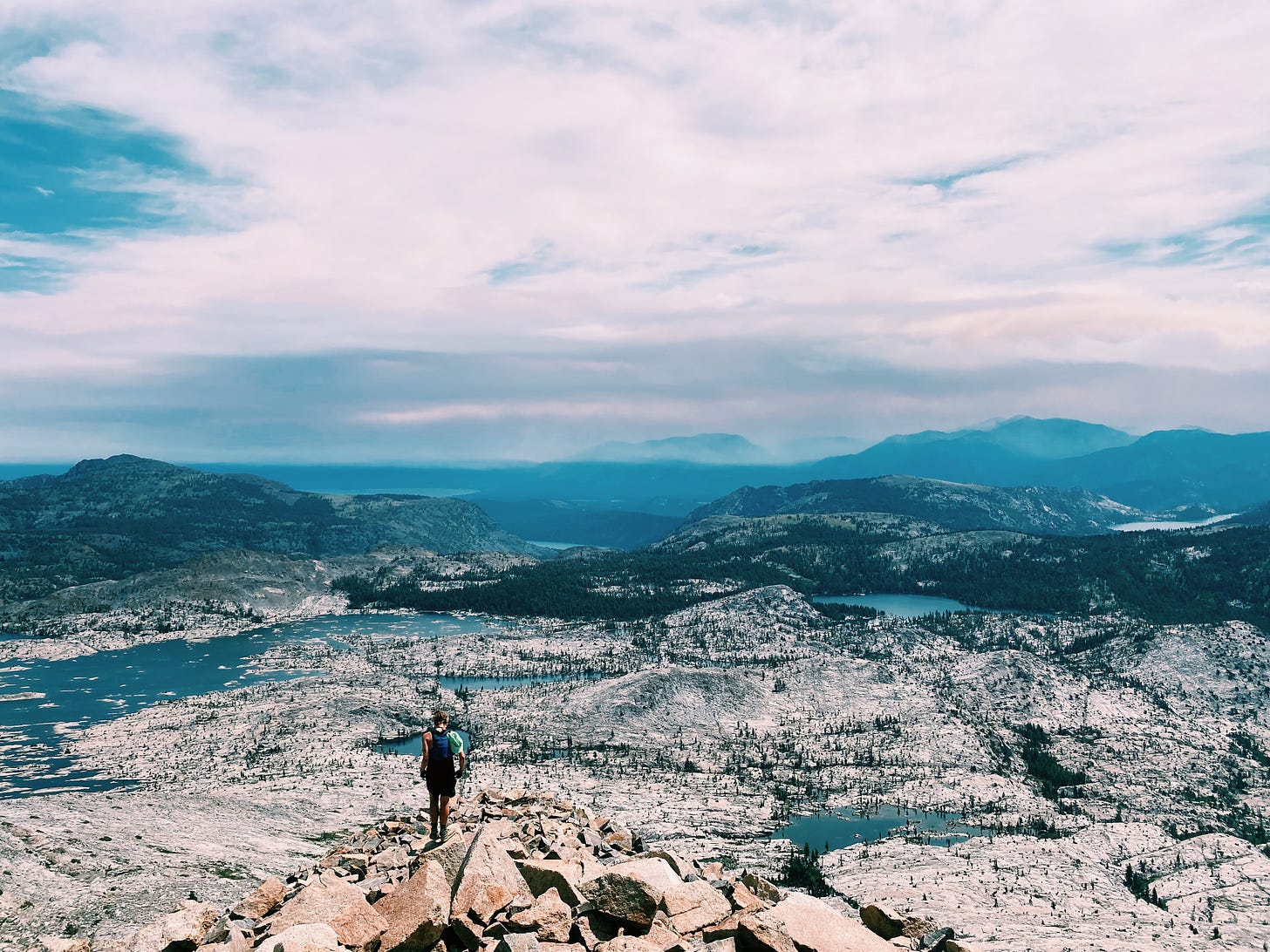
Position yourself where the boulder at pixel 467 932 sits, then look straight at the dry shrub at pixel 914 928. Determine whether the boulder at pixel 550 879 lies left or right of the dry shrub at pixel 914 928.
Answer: left

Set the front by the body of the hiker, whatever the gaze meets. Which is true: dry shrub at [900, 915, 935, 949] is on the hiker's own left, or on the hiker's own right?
on the hiker's own right

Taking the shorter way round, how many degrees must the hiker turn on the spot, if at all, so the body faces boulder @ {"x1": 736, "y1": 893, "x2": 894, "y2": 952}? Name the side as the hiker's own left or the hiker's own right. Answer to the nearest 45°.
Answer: approximately 135° to the hiker's own right

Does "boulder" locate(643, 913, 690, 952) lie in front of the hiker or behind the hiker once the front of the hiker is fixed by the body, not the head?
behind

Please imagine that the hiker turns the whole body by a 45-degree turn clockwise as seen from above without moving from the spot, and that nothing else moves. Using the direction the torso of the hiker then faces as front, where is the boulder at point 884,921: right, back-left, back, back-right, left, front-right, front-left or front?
right

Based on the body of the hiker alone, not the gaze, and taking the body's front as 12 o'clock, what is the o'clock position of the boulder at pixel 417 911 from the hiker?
The boulder is roughly at 6 o'clock from the hiker.

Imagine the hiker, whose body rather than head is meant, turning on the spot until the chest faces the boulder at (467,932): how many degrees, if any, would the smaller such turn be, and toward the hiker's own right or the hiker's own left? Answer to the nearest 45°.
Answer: approximately 180°

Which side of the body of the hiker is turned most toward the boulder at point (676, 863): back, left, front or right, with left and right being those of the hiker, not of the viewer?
right

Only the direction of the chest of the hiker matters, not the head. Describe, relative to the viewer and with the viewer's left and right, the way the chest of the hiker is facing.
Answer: facing away from the viewer

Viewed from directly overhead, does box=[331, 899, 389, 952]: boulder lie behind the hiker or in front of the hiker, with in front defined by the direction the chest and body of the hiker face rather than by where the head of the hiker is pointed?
behind
